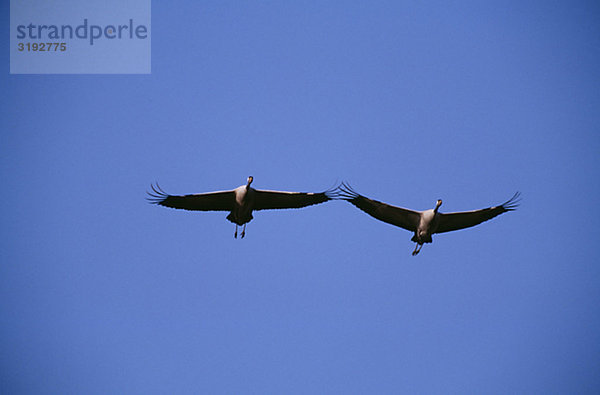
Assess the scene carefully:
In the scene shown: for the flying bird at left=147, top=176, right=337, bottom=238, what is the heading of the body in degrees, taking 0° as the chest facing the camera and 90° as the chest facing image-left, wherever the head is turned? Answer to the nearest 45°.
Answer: approximately 0°

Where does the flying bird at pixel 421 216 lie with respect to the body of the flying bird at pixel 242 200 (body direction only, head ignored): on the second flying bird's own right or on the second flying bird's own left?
on the second flying bird's own left

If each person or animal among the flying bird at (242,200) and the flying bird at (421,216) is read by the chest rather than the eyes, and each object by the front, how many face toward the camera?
2

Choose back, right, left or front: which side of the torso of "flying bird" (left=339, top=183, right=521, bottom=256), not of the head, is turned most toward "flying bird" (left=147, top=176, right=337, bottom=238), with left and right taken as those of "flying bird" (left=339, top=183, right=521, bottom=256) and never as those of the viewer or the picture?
right

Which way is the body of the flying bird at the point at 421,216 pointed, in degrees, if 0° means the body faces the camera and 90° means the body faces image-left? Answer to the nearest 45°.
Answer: approximately 0°
